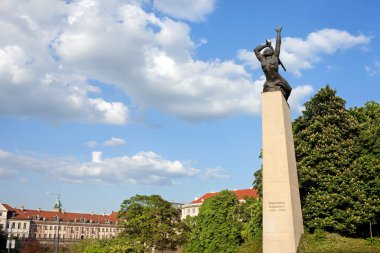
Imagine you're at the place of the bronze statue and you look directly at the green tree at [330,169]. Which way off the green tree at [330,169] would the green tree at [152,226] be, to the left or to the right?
left

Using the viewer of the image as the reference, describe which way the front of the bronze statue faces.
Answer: facing the viewer and to the left of the viewer

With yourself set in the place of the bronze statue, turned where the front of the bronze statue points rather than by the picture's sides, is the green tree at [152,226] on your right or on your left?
on your right

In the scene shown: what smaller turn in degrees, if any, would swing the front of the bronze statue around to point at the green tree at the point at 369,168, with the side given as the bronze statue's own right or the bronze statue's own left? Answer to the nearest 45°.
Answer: approximately 180°

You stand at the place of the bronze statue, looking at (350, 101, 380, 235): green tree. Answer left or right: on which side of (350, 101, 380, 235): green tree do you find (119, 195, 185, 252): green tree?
left
